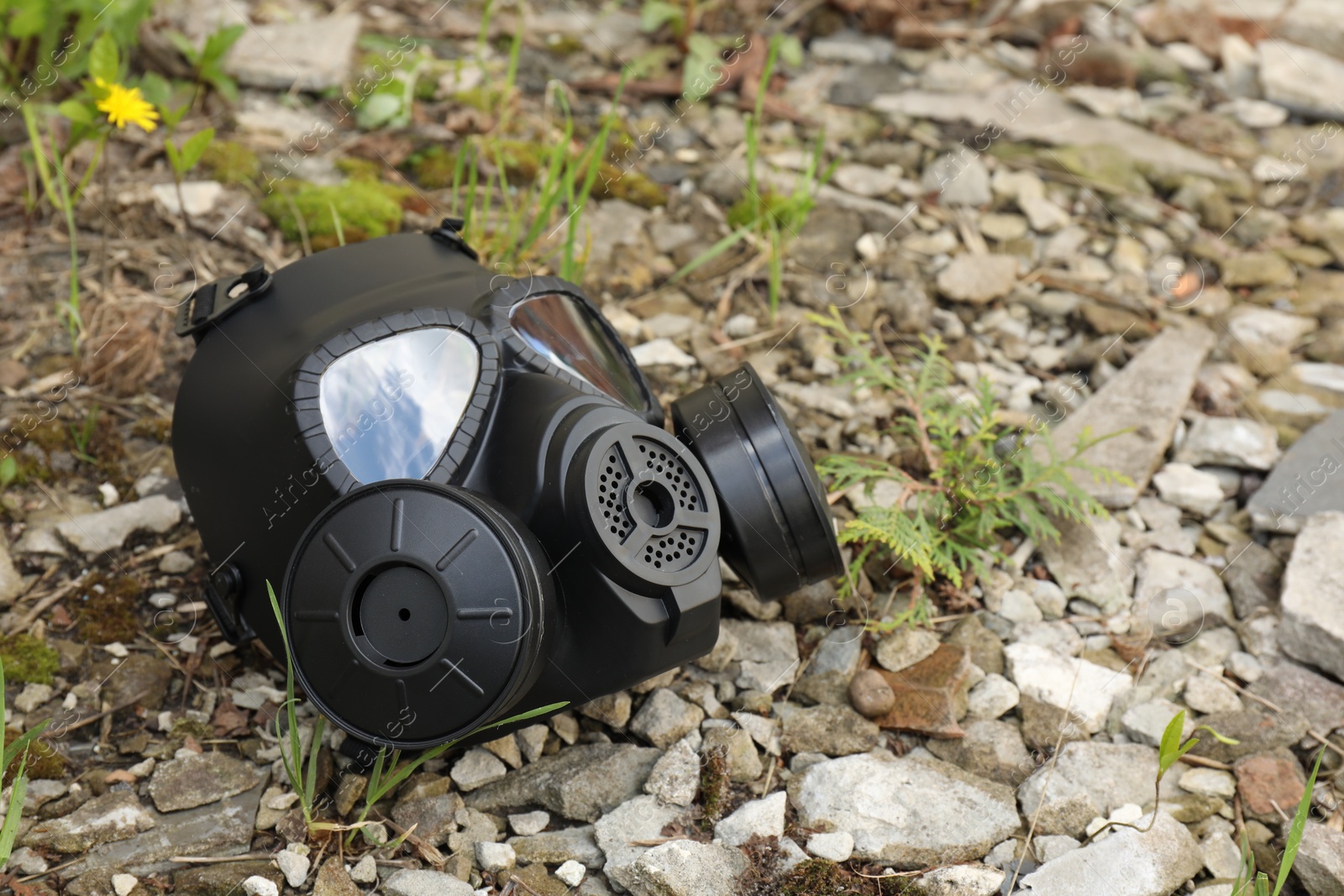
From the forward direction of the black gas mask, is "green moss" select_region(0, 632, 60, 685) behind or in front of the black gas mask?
behind

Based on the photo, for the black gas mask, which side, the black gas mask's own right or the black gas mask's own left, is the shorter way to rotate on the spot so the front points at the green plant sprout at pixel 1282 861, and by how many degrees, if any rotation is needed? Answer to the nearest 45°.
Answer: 0° — it already faces it

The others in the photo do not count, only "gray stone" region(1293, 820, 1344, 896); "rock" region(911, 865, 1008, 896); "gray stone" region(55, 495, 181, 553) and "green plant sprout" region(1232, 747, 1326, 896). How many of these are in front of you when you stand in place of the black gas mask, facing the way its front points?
3

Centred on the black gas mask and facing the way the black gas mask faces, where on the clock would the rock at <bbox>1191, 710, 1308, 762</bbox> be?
The rock is roughly at 11 o'clock from the black gas mask.

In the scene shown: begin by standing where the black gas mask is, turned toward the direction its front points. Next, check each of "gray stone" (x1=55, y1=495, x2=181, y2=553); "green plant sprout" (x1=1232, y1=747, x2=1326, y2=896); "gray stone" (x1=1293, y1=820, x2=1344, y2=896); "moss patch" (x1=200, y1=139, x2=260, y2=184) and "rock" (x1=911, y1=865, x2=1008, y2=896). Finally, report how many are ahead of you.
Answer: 3

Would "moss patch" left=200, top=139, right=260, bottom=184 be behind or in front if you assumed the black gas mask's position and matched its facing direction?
behind

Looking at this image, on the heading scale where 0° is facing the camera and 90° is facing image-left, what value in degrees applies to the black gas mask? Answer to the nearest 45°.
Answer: approximately 315°

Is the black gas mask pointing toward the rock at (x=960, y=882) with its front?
yes

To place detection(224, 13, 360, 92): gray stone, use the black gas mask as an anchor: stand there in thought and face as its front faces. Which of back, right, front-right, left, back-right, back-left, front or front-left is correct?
back-left
